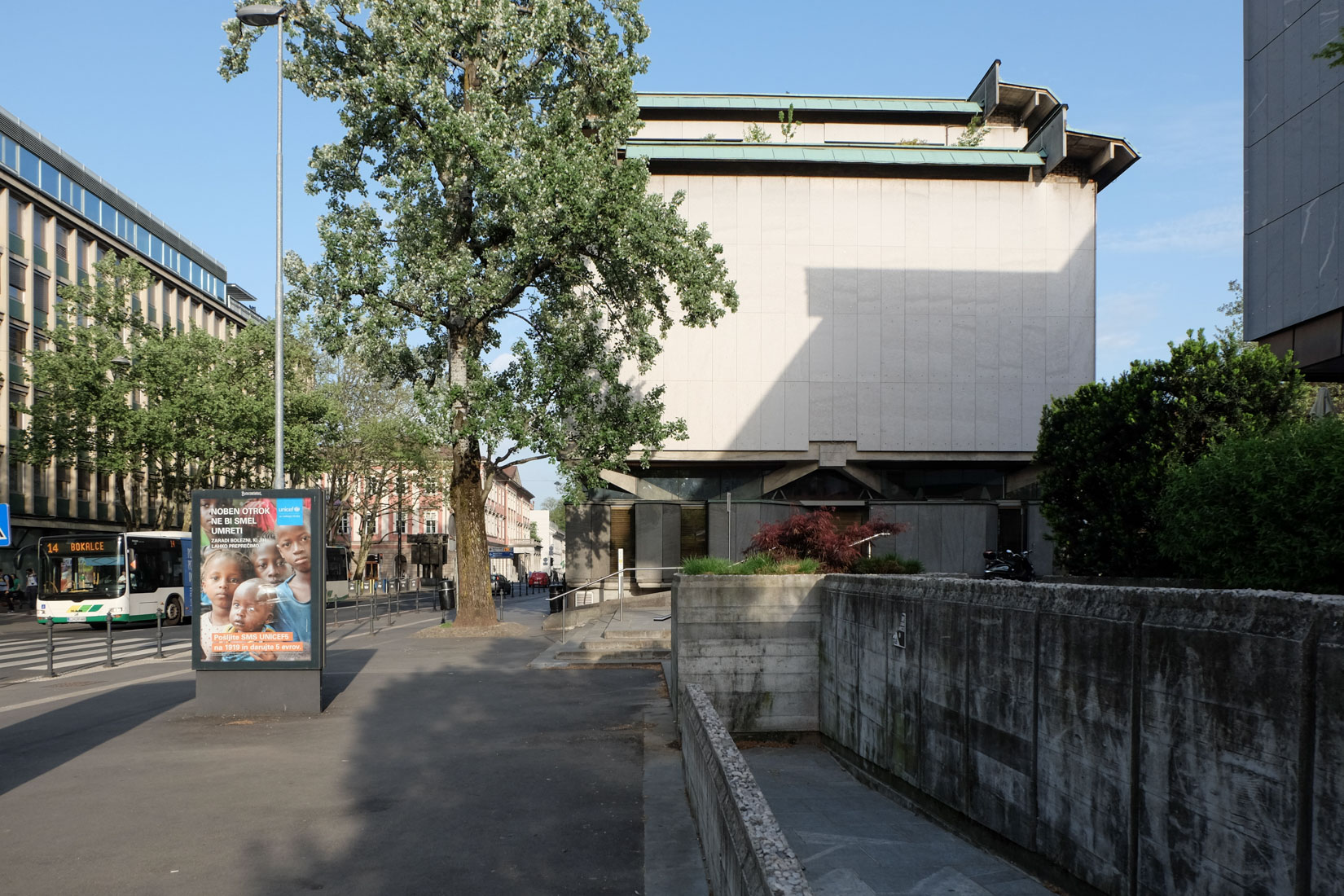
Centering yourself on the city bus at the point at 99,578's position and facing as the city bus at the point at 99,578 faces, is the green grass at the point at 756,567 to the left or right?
on its left

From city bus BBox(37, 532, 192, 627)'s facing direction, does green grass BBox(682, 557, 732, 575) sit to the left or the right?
on its left

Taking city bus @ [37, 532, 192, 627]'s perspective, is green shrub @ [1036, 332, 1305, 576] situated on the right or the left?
on its left

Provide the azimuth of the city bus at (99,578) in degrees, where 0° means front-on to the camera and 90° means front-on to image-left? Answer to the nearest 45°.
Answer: approximately 45°
